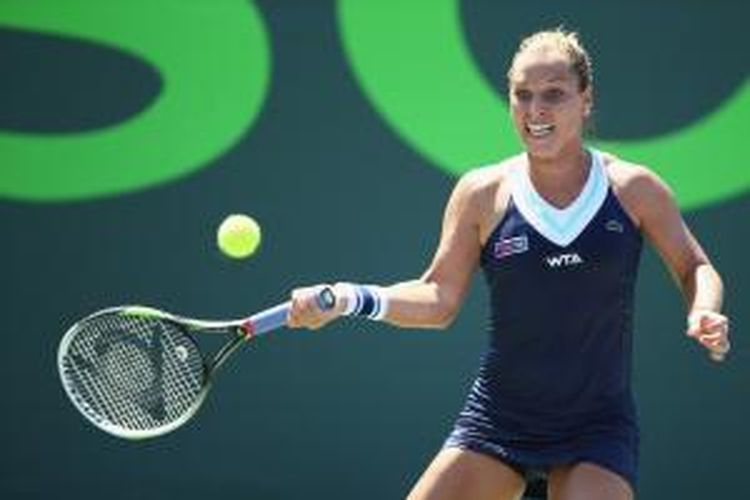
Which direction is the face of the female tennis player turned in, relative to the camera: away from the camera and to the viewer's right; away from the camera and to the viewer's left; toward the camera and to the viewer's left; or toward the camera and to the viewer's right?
toward the camera and to the viewer's left

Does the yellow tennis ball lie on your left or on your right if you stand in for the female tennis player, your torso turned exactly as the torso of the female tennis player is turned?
on your right

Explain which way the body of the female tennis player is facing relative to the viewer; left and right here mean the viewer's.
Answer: facing the viewer
